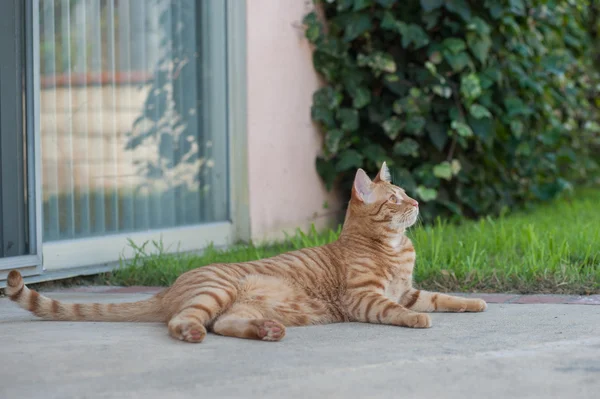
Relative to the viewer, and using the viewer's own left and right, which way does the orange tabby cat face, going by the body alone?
facing to the right of the viewer

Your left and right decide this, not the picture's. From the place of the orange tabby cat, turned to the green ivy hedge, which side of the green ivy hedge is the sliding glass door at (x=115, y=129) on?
left

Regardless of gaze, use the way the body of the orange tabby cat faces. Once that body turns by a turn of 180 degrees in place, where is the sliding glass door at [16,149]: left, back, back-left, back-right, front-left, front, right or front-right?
front-right

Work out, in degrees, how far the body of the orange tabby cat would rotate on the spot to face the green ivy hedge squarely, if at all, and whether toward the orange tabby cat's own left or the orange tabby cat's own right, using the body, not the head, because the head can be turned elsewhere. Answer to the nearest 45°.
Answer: approximately 90° to the orange tabby cat's own left

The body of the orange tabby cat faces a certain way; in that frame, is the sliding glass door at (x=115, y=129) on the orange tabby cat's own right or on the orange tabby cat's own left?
on the orange tabby cat's own left

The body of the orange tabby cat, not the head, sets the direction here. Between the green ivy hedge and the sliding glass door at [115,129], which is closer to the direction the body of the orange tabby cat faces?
the green ivy hedge
